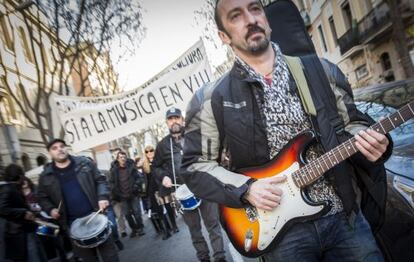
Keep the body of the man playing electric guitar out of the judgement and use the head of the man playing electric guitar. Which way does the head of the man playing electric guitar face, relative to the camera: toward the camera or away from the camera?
toward the camera

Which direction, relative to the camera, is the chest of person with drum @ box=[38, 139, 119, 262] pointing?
toward the camera

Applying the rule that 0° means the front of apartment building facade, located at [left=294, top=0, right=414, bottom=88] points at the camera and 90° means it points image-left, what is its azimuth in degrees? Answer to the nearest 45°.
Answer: approximately 45°

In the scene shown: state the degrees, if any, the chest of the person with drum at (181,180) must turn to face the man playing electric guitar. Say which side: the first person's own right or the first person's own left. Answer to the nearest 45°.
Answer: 0° — they already face them

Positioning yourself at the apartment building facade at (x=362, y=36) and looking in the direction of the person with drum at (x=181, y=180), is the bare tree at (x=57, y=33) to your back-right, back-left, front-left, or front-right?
front-right

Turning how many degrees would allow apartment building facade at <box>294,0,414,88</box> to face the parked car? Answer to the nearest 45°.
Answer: approximately 45° to its left

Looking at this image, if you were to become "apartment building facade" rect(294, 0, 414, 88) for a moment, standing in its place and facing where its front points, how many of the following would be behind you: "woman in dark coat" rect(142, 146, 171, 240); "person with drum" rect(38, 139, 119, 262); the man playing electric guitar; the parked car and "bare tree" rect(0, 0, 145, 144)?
0

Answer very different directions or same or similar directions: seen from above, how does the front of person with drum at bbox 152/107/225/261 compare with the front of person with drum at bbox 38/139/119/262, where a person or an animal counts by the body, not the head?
same or similar directions

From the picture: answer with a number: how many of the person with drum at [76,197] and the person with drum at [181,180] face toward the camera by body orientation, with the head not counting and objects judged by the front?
2

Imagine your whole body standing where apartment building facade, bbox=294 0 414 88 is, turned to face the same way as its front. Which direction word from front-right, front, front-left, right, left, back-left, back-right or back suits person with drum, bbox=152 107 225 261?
front-left

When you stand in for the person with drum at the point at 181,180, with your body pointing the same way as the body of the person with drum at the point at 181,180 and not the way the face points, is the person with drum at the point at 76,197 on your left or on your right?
on your right

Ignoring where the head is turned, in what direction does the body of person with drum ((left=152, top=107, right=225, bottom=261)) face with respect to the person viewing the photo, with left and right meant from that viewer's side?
facing the viewer
